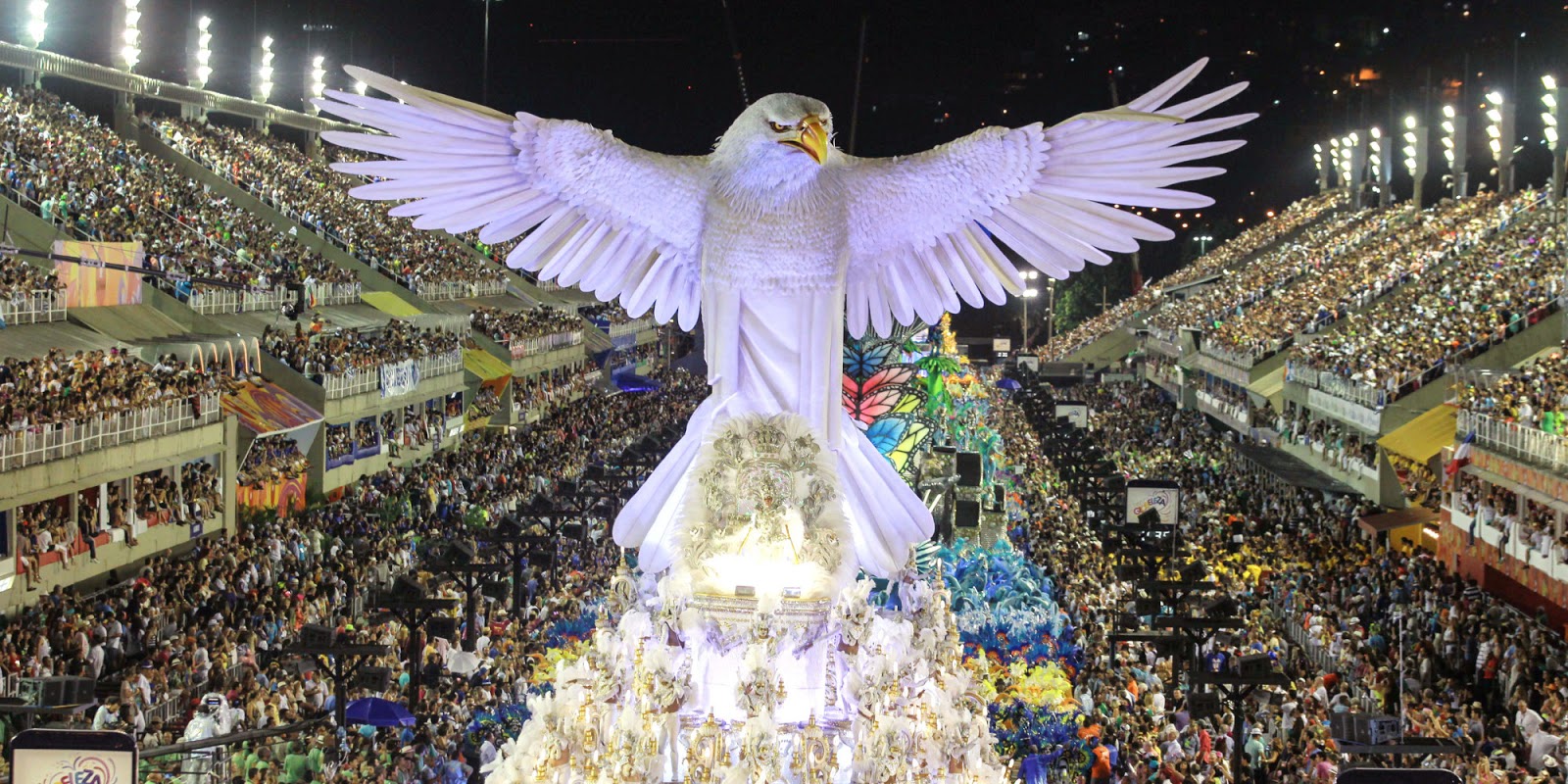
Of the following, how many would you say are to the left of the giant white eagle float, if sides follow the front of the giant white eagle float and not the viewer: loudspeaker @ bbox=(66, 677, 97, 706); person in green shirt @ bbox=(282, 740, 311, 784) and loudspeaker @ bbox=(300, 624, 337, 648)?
0

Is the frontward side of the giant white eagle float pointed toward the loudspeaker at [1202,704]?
no

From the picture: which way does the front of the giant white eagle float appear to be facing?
toward the camera

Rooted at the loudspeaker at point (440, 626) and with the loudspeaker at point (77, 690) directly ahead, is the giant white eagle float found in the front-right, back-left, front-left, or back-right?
front-left

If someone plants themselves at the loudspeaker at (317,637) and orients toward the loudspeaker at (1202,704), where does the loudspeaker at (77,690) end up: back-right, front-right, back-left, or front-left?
back-right

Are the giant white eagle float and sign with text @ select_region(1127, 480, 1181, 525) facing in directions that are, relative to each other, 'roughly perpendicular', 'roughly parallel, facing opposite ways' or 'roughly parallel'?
roughly parallel

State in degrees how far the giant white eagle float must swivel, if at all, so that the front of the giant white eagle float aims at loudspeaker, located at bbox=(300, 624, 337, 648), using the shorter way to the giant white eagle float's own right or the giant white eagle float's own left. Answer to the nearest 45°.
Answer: approximately 135° to the giant white eagle float's own right

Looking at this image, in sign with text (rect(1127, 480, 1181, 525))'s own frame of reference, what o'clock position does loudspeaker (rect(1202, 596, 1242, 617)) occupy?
The loudspeaker is roughly at 12 o'clock from the sign with text.

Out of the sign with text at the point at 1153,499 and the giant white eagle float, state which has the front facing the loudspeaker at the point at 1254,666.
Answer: the sign with text

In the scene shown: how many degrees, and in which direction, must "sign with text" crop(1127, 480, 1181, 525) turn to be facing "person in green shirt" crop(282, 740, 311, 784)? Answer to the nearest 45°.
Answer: approximately 45° to its right

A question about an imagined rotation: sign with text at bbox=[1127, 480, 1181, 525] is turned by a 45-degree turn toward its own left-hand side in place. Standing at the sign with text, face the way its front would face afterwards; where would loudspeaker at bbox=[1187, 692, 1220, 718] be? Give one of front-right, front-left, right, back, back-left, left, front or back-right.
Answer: front-right

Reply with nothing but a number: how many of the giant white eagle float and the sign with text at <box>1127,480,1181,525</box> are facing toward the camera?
2

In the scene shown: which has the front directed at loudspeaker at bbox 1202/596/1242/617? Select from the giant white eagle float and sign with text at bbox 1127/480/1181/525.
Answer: the sign with text

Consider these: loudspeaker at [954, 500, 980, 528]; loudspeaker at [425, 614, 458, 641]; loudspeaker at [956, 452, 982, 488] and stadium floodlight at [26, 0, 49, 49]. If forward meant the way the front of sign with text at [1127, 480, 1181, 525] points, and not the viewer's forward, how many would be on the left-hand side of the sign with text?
0
